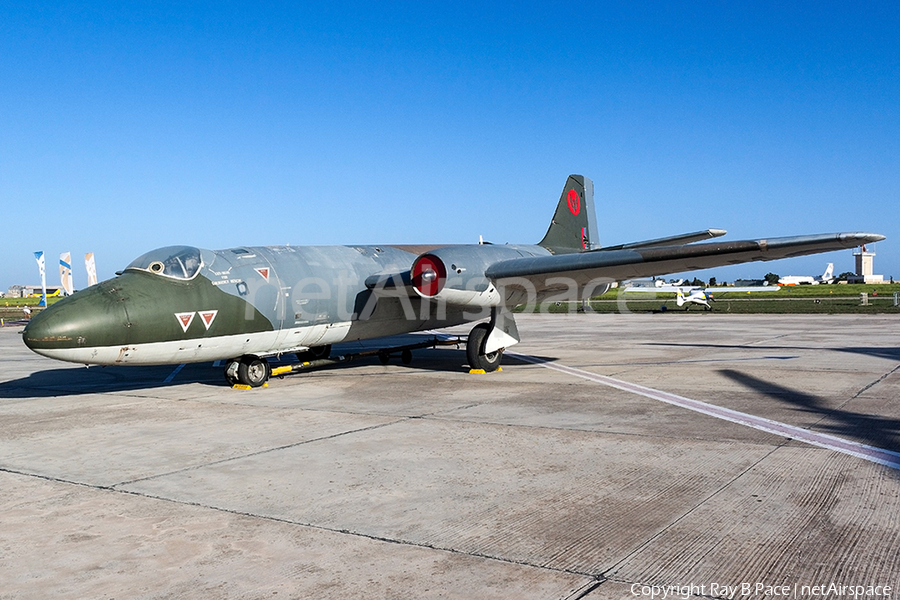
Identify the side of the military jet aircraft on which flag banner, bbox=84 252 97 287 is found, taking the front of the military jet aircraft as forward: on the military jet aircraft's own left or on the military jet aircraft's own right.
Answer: on the military jet aircraft's own right

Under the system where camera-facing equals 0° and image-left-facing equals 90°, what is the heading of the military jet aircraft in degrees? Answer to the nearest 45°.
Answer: approximately 45°

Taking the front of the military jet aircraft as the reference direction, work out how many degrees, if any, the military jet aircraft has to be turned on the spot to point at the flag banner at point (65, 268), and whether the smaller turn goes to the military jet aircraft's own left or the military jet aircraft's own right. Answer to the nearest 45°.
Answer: approximately 90° to the military jet aircraft's own right
